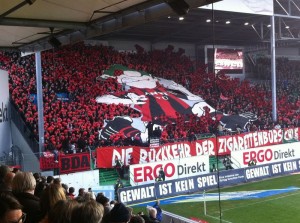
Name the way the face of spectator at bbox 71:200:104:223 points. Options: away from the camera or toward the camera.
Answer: away from the camera

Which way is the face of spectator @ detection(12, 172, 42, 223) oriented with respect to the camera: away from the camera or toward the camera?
away from the camera

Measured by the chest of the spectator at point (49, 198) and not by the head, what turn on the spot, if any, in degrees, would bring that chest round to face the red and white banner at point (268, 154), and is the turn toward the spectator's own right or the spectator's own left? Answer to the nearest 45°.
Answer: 0° — they already face it

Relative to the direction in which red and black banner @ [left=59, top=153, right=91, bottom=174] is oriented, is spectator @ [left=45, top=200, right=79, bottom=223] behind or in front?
in front

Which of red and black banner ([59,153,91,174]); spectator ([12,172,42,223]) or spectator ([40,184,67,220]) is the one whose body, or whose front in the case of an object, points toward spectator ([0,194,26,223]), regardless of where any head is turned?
the red and black banner

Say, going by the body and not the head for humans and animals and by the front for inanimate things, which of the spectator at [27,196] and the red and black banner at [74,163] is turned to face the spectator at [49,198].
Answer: the red and black banner

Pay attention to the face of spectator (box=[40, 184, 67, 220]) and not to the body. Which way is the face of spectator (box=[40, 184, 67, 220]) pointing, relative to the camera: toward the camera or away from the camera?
away from the camera

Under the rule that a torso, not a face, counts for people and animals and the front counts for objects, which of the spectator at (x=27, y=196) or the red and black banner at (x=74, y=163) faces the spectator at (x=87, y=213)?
the red and black banner

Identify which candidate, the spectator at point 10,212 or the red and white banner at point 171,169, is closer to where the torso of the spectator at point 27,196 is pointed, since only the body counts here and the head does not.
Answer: the red and white banner

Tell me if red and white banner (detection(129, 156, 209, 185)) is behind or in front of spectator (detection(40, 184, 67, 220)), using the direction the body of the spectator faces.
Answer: in front

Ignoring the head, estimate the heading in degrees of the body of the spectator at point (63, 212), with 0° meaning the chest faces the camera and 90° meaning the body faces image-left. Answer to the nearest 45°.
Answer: approximately 225°
